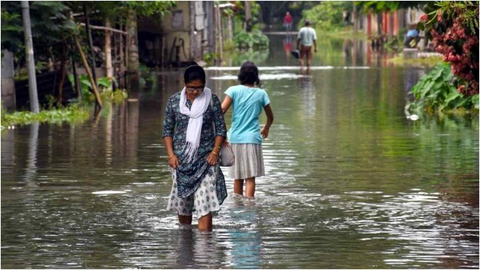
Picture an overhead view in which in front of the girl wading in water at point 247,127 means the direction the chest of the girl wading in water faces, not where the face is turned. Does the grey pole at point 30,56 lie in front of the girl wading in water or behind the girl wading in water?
in front

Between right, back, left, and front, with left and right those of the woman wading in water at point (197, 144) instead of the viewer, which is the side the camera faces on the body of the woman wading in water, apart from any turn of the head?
front

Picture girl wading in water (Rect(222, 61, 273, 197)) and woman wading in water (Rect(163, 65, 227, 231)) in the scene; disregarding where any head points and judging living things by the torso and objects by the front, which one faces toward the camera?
woman wading in water (Rect(163, 65, 227, 231))

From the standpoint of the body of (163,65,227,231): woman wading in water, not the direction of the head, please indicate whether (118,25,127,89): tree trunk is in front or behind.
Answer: behind

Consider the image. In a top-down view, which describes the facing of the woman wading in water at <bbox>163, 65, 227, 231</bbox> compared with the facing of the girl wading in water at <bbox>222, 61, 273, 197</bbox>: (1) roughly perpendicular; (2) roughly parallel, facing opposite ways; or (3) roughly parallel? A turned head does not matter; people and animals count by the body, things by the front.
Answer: roughly parallel, facing opposite ways

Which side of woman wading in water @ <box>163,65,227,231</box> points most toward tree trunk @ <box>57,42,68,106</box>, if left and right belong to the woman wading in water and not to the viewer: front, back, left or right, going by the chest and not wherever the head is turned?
back

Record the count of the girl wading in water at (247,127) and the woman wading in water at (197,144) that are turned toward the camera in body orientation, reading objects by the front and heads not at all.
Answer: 1

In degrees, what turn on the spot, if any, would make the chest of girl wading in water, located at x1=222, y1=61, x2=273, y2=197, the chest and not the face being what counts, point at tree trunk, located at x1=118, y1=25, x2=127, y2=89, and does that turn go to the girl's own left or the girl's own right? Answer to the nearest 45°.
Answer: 0° — they already face it

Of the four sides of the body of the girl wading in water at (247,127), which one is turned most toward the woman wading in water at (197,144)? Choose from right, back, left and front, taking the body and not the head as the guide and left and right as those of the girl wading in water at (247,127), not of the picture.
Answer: back

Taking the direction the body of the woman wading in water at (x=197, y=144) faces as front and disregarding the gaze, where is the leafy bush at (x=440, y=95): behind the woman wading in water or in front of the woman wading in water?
behind

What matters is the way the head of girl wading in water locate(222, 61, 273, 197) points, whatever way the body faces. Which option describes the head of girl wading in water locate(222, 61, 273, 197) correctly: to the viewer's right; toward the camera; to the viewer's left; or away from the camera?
away from the camera

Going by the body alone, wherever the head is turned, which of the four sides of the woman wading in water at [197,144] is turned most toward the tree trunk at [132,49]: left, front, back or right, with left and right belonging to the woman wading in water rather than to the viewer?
back

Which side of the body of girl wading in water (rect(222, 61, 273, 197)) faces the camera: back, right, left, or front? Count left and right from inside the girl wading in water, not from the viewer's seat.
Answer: back

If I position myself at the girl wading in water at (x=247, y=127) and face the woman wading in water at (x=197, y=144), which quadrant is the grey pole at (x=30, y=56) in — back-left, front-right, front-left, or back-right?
back-right
